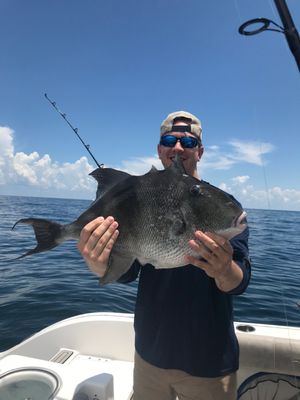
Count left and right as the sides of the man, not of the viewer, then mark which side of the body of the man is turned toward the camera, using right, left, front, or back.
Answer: front

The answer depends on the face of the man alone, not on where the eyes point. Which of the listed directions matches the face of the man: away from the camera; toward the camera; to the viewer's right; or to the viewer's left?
toward the camera
